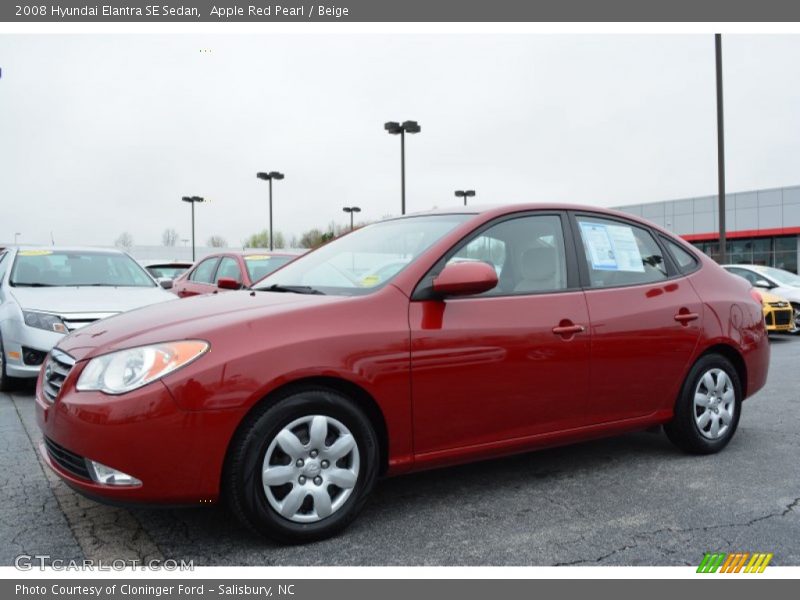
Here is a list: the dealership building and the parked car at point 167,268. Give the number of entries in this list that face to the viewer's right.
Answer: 0

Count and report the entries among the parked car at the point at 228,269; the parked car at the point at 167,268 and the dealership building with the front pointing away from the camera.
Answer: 0

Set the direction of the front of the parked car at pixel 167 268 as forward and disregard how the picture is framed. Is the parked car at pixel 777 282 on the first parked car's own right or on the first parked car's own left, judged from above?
on the first parked car's own left

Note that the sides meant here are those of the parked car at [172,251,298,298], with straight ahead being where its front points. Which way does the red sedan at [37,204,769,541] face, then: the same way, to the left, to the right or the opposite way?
to the right

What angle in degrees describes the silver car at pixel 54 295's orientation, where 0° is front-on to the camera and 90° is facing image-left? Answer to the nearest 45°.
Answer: approximately 315°

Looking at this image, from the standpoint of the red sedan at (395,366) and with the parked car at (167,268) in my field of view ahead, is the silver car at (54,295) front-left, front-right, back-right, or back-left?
front-left

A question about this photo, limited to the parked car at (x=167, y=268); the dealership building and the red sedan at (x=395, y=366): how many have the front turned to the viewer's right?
0

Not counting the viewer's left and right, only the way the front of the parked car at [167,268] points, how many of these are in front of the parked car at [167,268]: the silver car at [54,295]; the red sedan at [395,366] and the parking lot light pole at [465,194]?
2

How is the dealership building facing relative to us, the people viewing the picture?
facing the viewer and to the left of the viewer

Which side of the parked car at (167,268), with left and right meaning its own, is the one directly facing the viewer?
front

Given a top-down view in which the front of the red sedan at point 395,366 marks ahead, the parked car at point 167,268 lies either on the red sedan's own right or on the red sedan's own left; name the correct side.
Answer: on the red sedan's own right
